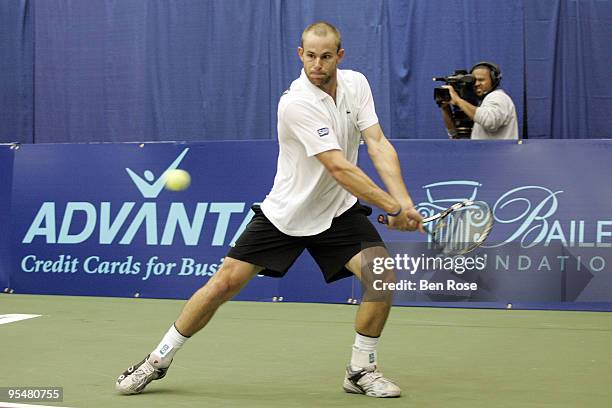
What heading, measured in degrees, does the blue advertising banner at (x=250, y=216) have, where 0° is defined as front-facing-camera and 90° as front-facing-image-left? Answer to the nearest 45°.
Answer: approximately 0°

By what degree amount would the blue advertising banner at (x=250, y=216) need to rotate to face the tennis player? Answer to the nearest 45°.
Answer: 0° — it already faces them

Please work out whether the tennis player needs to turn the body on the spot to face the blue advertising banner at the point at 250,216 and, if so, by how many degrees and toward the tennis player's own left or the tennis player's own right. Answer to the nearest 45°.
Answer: approximately 135° to the tennis player's own left

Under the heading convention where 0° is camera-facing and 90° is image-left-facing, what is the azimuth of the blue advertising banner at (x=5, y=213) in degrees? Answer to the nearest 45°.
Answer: approximately 0°

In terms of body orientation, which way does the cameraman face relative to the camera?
to the viewer's left

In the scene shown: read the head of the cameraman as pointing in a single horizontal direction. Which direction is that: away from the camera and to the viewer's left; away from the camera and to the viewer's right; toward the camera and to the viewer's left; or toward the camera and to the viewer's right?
toward the camera and to the viewer's left

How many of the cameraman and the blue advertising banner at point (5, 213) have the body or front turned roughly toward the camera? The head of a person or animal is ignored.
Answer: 1

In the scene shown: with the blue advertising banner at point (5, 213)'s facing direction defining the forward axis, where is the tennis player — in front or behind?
in front

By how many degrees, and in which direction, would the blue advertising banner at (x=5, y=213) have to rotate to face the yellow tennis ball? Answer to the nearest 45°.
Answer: approximately 45° to its left
